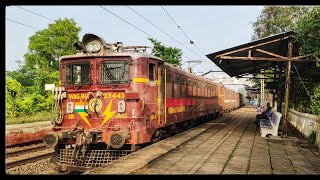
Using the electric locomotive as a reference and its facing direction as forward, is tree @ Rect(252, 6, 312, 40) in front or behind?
behind

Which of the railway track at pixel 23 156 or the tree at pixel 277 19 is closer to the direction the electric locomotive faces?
the railway track

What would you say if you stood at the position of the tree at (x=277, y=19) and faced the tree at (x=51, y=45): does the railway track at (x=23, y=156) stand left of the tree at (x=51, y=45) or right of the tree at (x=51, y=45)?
left

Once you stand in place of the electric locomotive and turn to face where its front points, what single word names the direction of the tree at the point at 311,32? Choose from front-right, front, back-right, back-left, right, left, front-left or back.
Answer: back-left

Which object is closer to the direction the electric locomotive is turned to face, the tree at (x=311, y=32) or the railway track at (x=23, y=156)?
the railway track

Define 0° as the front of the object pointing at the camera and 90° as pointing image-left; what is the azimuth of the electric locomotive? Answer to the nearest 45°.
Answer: approximately 45°

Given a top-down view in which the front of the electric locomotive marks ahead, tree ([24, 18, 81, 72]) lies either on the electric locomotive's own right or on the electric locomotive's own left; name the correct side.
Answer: on the electric locomotive's own right

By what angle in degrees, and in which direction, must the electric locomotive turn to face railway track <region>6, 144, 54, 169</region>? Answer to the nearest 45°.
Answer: approximately 90° to its right

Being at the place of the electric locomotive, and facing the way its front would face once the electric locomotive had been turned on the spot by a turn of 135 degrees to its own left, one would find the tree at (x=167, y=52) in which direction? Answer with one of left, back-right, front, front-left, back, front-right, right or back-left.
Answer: left
